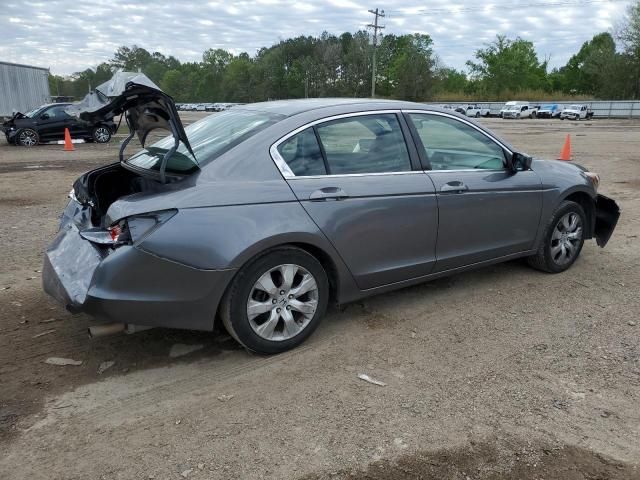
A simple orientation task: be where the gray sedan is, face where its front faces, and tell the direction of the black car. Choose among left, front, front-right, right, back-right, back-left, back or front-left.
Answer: left

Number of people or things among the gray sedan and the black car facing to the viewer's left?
1

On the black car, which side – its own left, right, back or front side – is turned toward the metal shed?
right

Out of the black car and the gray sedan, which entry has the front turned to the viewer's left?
the black car

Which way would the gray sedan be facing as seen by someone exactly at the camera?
facing away from the viewer and to the right of the viewer

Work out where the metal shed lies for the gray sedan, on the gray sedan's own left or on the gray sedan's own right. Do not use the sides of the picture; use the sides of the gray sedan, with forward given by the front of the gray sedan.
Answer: on the gray sedan's own left

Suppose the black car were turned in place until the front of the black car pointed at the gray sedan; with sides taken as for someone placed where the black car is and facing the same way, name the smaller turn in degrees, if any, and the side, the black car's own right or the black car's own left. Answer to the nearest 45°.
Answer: approximately 90° to the black car's own left

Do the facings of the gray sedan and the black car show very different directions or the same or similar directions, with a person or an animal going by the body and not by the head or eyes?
very different directions

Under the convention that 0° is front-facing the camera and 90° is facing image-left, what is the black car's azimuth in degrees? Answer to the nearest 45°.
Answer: approximately 90°
